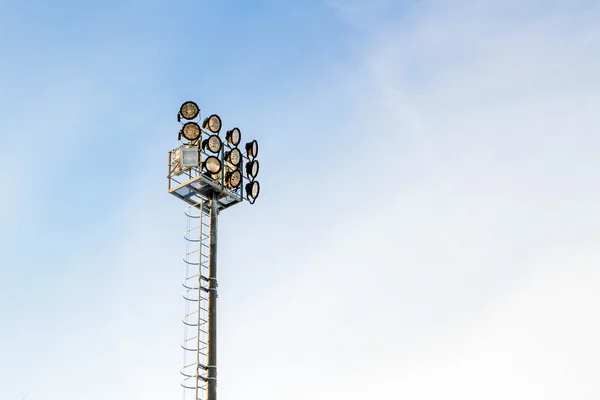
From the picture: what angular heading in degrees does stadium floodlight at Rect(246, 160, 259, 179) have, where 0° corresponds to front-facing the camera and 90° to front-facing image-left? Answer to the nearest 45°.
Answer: approximately 315°
